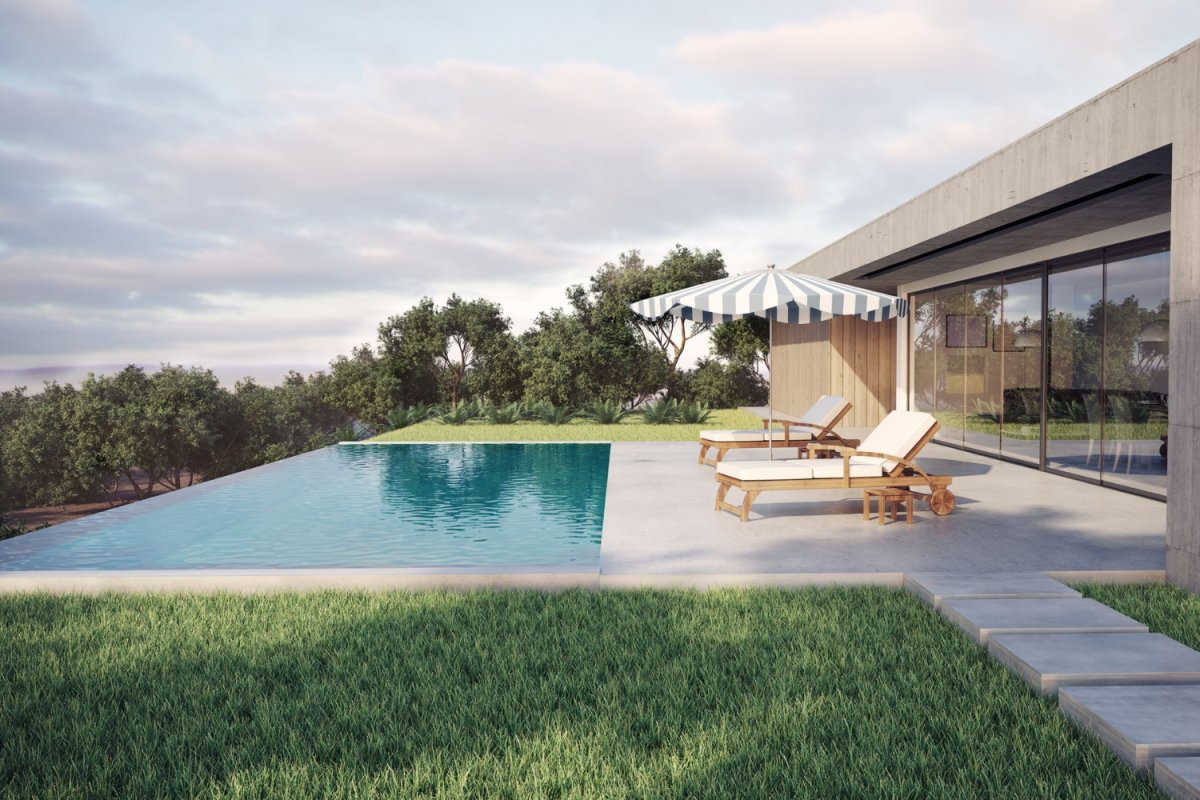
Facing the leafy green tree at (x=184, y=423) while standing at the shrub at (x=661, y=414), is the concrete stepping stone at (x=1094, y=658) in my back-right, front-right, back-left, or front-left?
back-left

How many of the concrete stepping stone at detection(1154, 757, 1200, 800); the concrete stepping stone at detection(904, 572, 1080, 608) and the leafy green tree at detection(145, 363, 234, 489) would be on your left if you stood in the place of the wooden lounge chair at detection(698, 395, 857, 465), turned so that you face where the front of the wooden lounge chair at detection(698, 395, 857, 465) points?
2

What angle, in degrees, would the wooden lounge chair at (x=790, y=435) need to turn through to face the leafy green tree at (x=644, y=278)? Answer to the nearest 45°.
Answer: approximately 90° to its right

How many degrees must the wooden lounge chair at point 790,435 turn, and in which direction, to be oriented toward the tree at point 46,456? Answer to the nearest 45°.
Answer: approximately 45° to its right

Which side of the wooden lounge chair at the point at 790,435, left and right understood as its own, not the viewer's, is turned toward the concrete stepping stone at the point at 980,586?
left

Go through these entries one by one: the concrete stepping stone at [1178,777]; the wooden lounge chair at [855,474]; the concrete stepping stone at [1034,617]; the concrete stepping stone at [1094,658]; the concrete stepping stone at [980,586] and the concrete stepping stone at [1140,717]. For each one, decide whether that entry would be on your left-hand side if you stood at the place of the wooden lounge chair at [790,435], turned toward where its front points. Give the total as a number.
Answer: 6

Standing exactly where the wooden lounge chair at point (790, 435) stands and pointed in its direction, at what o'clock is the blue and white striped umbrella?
The blue and white striped umbrella is roughly at 9 o'clock from the wooden lounge chair.

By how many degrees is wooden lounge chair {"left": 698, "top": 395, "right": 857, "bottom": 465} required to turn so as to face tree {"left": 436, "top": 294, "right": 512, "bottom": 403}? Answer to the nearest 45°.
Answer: approximately 45° to its right

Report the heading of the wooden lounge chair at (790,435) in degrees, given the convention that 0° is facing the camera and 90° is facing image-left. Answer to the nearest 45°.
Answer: approximately 90°

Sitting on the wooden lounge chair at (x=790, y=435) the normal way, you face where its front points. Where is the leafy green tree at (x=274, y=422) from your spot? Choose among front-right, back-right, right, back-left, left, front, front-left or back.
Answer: front-right

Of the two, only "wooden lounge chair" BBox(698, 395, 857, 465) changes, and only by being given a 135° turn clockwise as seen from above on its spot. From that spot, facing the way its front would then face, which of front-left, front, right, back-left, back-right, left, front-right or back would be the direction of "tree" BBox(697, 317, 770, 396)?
front-left

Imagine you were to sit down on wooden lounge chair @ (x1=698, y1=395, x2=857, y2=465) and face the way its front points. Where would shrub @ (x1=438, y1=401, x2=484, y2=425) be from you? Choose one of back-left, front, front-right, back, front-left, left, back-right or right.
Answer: front-right

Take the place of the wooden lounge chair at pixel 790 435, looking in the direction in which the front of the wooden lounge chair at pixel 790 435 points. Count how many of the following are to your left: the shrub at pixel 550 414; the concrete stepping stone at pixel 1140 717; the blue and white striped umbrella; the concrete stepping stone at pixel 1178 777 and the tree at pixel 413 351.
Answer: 3

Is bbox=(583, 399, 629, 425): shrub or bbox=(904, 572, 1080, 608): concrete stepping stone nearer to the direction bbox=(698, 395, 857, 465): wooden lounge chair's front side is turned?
the shrub

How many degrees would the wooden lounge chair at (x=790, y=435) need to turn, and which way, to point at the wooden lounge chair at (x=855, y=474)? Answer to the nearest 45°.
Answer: approximately 90° to its left

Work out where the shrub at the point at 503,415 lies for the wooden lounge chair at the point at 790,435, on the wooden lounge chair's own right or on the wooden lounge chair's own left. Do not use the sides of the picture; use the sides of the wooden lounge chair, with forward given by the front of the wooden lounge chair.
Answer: on the wooden lounge chair's own right

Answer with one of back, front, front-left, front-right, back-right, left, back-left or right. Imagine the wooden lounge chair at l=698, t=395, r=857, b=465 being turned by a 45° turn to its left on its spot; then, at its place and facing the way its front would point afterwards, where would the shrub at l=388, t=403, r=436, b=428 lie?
right

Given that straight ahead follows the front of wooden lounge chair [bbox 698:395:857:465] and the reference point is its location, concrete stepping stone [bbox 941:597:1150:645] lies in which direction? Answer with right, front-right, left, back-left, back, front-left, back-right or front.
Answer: left
